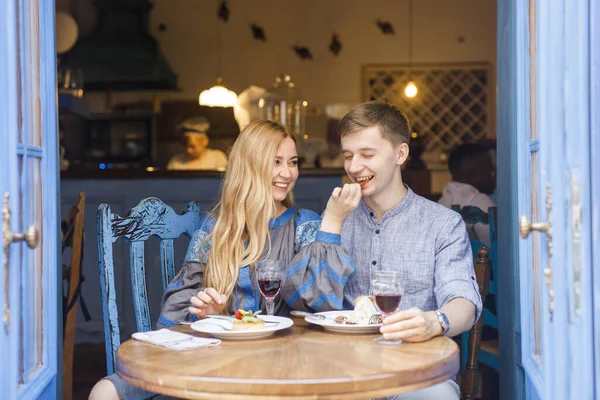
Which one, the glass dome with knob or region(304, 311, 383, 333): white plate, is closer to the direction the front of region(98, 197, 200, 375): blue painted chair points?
the white plate

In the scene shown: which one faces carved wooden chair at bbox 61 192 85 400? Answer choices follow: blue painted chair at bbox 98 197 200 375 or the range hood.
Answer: the range hood

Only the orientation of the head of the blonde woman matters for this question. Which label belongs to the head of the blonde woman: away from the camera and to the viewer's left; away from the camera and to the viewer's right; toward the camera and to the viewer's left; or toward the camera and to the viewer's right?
toward the camera and to the viewer's right

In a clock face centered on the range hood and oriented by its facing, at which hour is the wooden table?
The wooden table is roughly at 12 o'clock from the range hood.

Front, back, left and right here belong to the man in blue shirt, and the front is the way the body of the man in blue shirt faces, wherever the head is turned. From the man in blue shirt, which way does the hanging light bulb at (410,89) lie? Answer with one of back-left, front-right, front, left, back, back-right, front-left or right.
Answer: back-right

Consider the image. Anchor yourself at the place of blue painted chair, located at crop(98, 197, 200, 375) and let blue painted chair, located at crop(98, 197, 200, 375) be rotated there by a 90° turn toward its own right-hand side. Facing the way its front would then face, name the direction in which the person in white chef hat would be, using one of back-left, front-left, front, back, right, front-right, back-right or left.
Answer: back-right

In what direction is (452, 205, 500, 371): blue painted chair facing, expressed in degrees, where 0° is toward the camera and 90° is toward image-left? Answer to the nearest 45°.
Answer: approximately 45°
